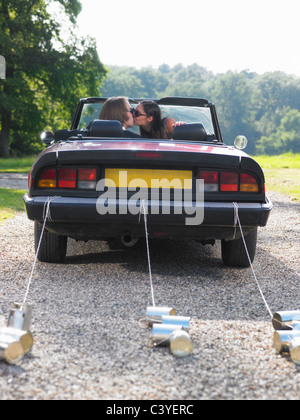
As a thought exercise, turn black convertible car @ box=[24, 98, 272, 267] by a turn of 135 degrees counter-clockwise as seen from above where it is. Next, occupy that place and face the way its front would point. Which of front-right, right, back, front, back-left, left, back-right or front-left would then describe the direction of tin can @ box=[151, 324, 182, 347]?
front-left

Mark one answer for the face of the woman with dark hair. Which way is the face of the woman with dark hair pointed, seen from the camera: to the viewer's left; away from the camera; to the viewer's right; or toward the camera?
to the viewer's left

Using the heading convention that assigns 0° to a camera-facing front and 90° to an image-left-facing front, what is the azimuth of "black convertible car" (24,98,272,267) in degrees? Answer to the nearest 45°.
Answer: approximately 180°

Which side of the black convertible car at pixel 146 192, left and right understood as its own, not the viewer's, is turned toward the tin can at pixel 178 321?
back

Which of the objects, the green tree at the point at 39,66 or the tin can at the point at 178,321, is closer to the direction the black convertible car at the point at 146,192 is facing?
the green tree

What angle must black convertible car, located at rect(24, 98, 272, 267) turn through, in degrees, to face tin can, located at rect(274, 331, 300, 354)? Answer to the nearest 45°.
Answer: approximately 135° to its right

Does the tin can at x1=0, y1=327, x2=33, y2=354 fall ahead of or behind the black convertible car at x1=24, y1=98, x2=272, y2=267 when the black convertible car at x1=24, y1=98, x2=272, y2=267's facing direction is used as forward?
behind

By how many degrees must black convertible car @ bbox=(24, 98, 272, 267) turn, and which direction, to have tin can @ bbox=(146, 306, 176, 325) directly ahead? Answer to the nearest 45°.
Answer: approximately 180°

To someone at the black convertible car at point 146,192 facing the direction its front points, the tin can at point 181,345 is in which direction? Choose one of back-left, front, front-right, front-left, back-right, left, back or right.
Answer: back

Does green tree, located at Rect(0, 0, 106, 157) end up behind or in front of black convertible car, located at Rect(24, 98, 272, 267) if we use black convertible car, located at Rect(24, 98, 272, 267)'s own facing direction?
in front

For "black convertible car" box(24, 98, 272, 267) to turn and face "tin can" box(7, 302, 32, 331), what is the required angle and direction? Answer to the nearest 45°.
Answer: approximately 135° to its left
